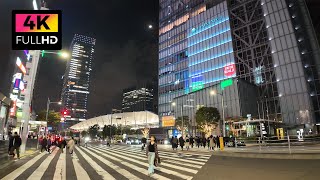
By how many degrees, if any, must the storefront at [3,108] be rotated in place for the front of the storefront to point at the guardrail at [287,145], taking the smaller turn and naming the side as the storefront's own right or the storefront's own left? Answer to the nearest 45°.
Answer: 0° — it already faces it

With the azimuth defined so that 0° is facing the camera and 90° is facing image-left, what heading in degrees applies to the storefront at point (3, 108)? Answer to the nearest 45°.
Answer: approximately 270°
